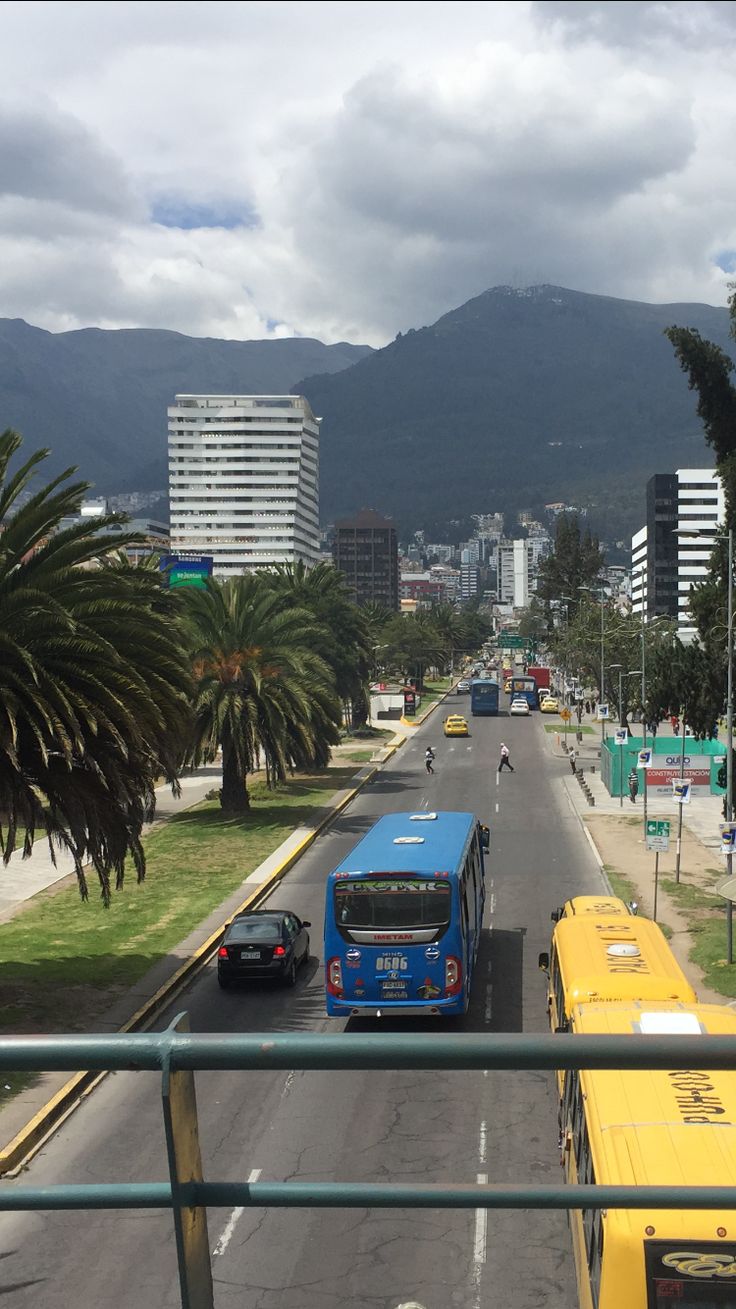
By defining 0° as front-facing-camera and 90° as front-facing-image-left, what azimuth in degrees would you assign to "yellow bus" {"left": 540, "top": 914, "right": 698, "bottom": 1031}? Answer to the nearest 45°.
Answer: approximately 180°

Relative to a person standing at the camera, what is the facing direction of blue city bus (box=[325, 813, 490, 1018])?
facing away from the viewer

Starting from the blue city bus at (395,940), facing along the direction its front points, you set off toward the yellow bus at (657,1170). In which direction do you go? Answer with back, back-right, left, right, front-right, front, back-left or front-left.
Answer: back

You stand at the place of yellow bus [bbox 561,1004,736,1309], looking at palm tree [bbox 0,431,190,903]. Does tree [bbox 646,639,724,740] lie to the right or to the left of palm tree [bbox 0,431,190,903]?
right

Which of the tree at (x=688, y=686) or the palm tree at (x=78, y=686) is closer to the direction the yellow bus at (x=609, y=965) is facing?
the tree

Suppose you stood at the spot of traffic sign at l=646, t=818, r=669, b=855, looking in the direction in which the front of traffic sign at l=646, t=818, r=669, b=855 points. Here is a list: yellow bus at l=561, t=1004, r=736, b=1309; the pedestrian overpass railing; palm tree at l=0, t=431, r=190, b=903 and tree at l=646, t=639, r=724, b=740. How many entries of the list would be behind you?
1

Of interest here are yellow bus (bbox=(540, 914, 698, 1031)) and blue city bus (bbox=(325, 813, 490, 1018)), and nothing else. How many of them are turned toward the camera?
0

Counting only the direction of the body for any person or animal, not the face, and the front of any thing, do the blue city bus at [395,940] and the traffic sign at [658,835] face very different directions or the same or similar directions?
very different directions

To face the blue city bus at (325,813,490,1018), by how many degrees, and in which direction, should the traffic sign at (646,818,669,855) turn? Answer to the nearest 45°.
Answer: approximately 45° to its right

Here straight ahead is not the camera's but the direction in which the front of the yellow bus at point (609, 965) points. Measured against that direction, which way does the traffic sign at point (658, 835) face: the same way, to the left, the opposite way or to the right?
the opposite way

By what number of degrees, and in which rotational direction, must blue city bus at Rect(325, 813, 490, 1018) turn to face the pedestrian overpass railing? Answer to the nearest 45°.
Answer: approximately 180°

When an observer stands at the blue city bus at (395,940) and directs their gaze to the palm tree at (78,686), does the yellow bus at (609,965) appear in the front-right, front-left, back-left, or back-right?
back-left

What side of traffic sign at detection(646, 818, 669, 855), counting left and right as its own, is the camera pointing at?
front

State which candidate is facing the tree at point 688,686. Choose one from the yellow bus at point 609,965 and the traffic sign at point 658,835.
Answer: the yellow bus

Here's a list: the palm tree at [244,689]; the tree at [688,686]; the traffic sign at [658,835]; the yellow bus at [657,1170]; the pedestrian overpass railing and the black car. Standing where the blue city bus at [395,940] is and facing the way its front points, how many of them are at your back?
2

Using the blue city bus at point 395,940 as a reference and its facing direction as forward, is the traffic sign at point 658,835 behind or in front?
in front
